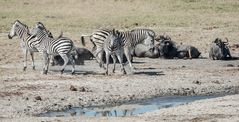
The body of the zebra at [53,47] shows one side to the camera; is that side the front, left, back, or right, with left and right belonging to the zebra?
left

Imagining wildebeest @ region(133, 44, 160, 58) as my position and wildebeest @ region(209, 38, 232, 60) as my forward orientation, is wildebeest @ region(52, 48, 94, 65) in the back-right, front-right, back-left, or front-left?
back-right

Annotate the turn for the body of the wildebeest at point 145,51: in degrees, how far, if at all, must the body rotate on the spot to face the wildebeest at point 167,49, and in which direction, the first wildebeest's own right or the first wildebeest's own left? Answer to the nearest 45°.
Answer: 0° — it already faces it
